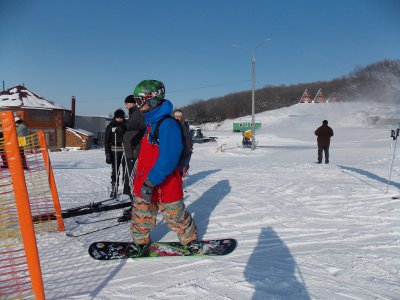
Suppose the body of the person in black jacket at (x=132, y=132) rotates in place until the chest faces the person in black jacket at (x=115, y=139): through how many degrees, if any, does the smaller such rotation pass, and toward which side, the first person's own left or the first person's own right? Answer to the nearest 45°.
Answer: approximately 90° to the first person's own right

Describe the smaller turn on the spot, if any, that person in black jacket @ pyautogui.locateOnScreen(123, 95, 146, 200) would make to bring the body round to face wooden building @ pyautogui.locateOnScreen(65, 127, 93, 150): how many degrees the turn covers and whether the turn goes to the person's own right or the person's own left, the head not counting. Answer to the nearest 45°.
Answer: approximately 90° to the person's own right

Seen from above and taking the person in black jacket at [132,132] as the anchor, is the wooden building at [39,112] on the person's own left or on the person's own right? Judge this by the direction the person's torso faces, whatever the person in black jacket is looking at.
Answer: on the person's own right

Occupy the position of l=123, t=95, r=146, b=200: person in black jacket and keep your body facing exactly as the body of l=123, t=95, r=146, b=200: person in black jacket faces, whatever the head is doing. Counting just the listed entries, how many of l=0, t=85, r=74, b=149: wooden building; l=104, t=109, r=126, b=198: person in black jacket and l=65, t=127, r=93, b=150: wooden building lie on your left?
0
